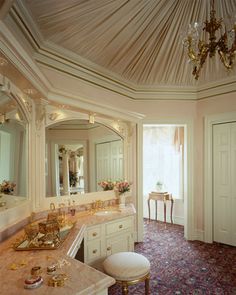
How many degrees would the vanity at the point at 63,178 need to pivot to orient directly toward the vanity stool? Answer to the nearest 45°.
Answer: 0° — it already faces it

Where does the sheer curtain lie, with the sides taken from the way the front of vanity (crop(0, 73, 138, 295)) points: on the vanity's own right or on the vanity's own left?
on the vanity's own left

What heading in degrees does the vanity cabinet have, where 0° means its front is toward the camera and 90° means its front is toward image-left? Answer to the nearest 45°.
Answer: approximately 315°

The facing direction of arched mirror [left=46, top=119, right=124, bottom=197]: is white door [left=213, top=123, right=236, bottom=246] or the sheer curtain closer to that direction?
the white door

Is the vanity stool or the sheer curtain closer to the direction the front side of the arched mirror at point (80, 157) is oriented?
the vanity stool

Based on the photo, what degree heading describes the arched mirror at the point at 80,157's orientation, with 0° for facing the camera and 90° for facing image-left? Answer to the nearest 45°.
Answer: approximately 315°

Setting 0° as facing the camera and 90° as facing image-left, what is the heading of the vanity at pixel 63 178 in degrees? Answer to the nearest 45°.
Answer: approximately 315°

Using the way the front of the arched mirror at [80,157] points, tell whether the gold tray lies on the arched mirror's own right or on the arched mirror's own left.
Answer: on the arched mirror's own right

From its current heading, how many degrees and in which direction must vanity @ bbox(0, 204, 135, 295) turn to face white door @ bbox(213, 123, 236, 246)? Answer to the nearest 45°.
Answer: approximately 90° to its left
